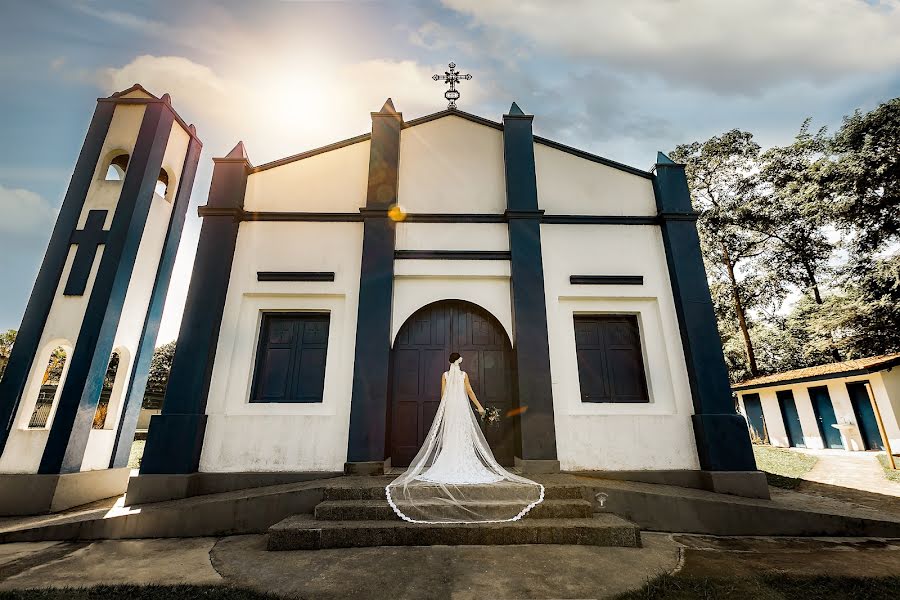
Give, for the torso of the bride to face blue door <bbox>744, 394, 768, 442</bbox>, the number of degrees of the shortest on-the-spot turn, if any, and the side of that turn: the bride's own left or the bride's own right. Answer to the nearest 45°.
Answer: approximately 45° to the bride's own right

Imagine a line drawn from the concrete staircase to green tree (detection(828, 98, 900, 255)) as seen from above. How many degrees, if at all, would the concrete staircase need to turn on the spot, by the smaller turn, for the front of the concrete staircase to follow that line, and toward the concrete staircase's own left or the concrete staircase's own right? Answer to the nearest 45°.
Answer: approximately 135° to the concrete staircase's own left

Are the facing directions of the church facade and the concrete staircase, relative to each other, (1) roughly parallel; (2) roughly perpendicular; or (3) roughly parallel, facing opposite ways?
roughly parallel

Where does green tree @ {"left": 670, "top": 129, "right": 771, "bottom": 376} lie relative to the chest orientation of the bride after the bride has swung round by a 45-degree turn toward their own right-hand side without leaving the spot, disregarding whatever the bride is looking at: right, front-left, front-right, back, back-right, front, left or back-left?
front

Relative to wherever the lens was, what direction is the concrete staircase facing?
facing the viewer

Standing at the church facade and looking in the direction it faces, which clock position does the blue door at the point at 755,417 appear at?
The blue door is roughly at 8 o'clock from the church facade.

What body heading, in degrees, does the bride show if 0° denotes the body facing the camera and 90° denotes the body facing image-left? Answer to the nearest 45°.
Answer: approximately 180°

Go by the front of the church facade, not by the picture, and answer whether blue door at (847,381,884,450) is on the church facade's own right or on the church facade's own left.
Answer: on the church facade's own left

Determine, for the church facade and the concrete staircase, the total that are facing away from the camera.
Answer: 0

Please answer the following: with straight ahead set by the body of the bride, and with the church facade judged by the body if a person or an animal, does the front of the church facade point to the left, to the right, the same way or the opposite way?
the opposite way

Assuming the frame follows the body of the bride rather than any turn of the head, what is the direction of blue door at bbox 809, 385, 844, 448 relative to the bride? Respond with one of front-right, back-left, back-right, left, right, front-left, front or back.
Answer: front-right

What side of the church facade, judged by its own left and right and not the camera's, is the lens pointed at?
front
